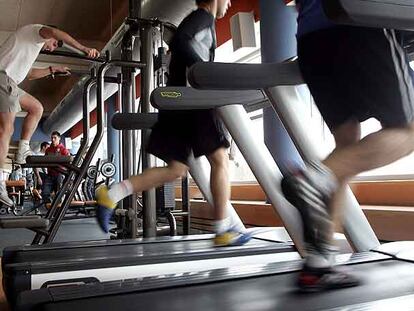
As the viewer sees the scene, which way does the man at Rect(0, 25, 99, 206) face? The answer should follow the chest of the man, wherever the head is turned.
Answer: to the viewer's right

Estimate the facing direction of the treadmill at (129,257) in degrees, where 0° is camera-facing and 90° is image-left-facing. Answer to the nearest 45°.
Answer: approximately 270°

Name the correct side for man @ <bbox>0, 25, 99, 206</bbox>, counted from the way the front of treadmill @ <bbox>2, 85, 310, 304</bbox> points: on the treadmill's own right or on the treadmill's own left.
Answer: on the treadmill's own left

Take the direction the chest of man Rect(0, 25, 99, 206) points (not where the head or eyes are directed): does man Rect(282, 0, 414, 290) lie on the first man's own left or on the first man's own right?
on the first man's own right

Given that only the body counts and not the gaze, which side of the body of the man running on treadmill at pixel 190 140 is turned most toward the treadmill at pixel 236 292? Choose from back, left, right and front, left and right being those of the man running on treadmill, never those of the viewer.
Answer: right

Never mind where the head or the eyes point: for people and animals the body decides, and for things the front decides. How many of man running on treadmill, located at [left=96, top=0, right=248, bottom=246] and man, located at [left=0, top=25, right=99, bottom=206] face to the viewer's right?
2

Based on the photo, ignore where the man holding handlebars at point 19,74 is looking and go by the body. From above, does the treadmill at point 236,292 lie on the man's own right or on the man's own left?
on the man's own right
